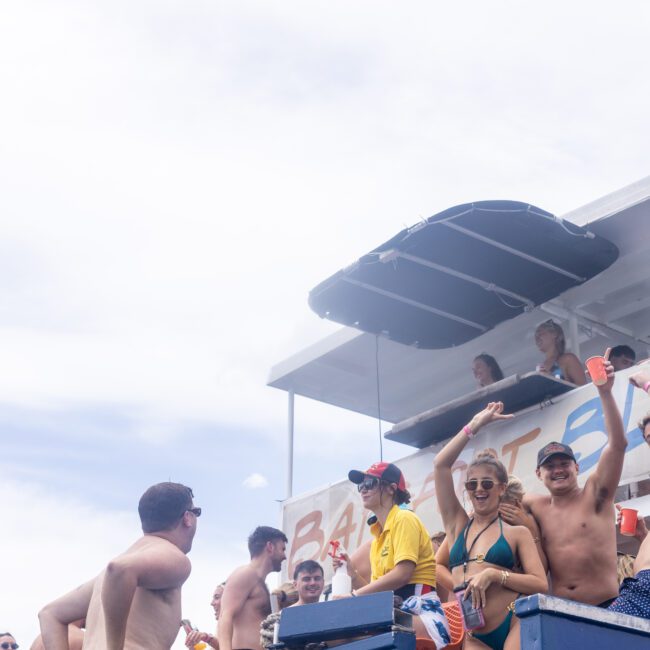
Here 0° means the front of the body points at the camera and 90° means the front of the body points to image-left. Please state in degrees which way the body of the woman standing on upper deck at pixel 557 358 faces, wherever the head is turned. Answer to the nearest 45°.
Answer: approximately 45°

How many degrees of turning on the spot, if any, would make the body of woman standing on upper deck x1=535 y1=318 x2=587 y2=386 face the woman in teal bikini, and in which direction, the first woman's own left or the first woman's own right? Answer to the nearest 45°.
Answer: approximately 45° to the first woman's own left

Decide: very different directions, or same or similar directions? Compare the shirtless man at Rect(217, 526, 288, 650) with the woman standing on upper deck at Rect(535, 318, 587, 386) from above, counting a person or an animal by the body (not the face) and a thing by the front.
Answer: very different directions

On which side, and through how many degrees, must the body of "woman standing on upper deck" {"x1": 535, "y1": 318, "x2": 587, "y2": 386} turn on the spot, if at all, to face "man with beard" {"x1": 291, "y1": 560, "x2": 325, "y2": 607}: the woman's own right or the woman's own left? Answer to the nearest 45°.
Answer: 0° — they already face them
